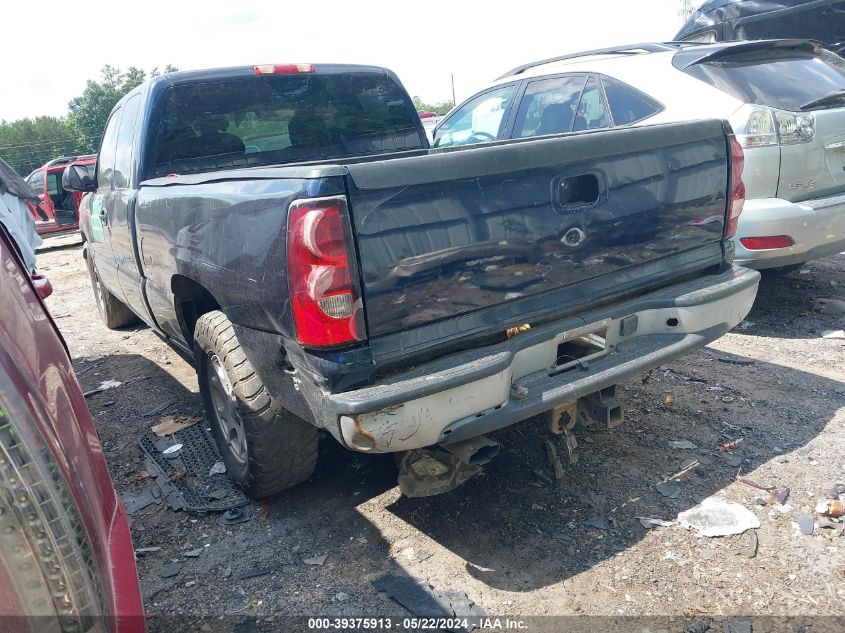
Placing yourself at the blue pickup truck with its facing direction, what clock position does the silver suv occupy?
The silver suv is roughly at 3 o'clock from the blue pickup truck.

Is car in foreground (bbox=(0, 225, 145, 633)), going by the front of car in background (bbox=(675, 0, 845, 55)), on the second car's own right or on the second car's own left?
on the second car's own left

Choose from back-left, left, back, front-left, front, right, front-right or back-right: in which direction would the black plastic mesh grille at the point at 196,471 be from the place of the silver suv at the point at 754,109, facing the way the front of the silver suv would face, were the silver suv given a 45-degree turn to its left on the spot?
front-left

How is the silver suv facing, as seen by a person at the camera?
facing away from the viewer and to the left of the viewer

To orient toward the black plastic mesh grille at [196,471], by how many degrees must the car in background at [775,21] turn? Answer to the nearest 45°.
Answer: approximately 90° to its left

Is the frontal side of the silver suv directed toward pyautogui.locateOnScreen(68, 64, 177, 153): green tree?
yes

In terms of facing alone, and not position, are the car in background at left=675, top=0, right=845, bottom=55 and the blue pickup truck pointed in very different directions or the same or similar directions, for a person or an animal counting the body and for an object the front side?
same or similar directions

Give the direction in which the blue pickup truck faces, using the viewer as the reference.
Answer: facing away from the viewer and to the left of the viewer

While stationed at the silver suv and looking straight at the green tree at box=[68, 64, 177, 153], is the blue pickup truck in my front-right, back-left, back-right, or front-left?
back-left
